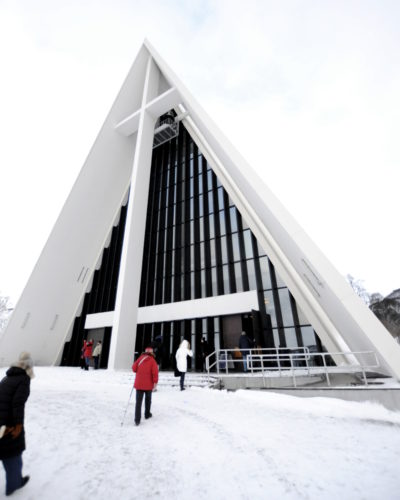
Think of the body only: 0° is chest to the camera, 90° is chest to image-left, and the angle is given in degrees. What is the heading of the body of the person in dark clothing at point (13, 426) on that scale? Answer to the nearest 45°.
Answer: approximately 225°

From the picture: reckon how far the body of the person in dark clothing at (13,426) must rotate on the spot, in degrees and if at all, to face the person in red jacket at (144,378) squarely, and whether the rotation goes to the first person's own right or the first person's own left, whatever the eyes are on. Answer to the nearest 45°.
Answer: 0° — they already face them

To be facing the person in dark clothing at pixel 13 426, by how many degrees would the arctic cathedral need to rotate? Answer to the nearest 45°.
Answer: approximately 45° to its left

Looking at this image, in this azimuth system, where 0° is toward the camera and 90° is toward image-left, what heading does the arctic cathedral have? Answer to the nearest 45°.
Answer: approximately 45°

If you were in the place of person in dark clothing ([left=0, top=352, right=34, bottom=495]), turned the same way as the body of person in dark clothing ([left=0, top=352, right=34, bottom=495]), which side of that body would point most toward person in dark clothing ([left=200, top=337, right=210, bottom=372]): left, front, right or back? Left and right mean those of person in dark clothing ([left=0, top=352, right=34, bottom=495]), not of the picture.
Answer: front
